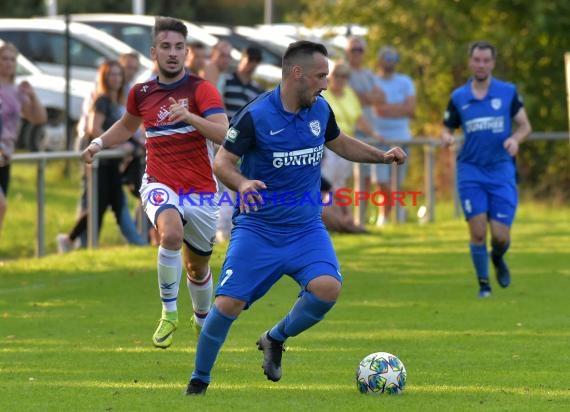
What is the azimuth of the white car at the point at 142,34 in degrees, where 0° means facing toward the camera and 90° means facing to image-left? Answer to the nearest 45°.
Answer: approximately 270°

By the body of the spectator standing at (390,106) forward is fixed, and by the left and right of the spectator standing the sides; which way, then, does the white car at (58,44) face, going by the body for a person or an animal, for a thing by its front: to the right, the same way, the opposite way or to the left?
to the left

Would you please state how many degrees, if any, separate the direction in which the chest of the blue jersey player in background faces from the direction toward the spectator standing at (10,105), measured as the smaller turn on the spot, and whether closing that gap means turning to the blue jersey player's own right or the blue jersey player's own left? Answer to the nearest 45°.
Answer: approximately 90° to the blue jersey player's own right

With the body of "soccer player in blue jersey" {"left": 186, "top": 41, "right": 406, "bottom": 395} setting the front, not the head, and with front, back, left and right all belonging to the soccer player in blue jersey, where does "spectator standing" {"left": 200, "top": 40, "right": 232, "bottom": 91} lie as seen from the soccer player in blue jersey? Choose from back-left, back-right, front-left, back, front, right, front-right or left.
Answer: back-left

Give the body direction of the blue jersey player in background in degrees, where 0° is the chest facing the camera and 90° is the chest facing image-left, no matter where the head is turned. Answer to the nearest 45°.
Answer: approximately 0°

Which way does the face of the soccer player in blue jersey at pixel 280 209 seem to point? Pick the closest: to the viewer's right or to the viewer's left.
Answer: to the viewer's right

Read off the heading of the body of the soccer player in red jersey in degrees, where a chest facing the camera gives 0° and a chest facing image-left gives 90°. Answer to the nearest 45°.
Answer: approximately 0°

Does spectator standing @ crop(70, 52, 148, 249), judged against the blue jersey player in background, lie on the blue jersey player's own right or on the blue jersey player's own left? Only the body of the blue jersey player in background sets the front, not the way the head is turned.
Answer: on the blue jersey player's own right

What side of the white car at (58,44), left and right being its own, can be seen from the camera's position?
right

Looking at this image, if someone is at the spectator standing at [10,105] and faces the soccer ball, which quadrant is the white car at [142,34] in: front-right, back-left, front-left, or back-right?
back-left

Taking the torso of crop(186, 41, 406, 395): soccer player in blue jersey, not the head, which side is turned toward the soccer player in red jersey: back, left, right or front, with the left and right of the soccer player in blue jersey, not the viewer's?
back
